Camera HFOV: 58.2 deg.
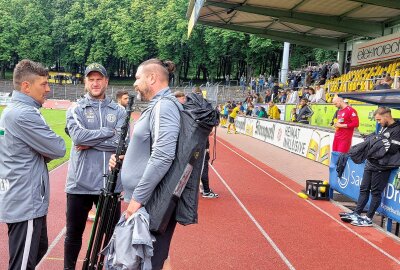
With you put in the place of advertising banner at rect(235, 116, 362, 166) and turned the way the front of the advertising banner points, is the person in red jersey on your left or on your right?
on your left

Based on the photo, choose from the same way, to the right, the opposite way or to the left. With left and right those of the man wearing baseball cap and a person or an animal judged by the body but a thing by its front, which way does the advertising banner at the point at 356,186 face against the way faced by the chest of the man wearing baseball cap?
to the right

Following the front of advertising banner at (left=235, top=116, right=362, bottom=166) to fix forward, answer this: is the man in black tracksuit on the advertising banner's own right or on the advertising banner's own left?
on the advertising banner's own left

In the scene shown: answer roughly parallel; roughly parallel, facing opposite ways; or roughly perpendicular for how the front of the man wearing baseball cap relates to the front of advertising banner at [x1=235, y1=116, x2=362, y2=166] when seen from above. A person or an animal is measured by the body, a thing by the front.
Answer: roughly perpendicular

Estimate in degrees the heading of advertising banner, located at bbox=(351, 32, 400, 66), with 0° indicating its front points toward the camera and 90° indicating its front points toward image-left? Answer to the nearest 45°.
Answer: approximately 45°

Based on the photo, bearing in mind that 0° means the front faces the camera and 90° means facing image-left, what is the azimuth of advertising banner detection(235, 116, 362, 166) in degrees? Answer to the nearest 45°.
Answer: approximately 45°

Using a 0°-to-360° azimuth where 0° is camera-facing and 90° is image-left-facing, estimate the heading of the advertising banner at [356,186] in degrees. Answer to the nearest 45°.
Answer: approximately 45°

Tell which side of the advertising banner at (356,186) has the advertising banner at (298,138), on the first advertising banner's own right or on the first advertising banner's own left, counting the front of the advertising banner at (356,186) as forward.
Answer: on the first advertising banner's own right

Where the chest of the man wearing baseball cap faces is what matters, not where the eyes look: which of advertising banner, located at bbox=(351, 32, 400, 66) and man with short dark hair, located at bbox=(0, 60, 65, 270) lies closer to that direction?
the man with short dark hair

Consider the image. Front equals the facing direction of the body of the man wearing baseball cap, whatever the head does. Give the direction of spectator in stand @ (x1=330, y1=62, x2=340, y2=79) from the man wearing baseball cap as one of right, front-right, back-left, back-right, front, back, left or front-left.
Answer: back-left

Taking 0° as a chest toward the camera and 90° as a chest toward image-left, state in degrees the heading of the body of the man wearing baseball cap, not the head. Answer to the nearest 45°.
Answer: approximately 0°

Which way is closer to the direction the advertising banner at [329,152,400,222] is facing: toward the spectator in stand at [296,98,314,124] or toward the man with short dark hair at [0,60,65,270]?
the man with short dark hair
